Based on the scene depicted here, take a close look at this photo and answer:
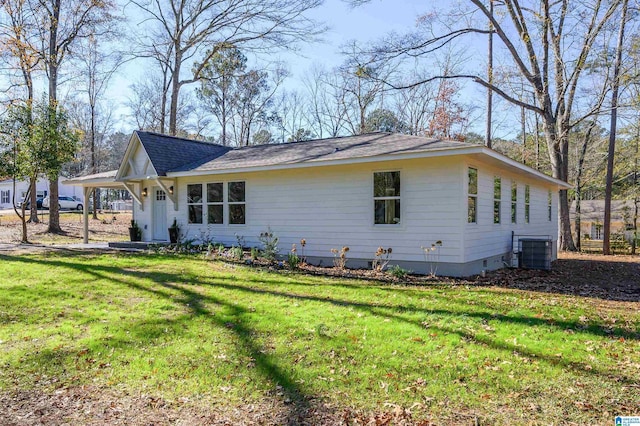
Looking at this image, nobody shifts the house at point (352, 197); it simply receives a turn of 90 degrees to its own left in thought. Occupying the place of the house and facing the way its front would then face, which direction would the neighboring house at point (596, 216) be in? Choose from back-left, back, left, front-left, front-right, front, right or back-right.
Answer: left

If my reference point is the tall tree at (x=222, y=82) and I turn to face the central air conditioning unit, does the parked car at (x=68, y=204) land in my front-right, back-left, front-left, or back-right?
back-right

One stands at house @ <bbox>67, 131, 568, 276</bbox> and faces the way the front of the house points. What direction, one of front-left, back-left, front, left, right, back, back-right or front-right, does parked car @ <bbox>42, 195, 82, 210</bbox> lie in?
right

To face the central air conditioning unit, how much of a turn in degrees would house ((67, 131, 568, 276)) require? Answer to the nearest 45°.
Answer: approximately 135° to its left

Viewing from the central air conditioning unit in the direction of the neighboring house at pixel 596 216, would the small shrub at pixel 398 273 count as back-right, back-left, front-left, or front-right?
back-left

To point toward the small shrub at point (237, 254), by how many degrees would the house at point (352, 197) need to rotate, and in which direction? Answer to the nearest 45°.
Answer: approximately 45° to its right

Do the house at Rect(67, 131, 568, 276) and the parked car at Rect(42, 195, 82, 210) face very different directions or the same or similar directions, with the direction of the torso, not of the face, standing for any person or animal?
very different directions
